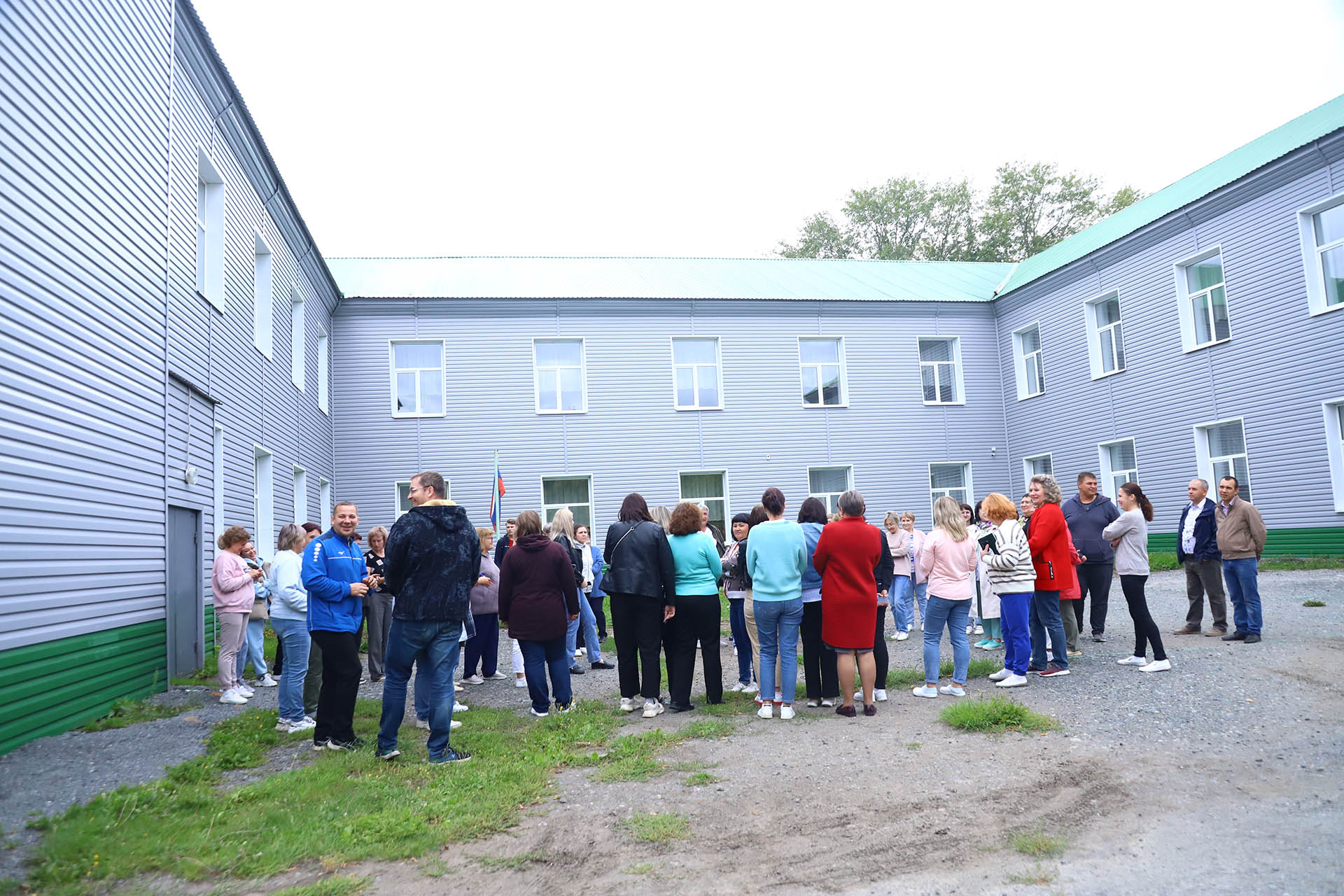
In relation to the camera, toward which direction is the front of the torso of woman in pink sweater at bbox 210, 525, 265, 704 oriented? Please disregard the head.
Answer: to the viewer's right

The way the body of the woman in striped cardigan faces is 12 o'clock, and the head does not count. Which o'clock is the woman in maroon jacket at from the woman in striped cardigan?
The woman in maroon jacket is roughly at 11 o'clock from the woman in striped cardigan.

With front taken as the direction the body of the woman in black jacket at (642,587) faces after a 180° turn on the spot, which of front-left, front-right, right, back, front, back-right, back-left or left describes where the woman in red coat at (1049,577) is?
left

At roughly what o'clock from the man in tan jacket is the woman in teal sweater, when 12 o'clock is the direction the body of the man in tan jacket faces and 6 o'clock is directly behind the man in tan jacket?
The woman in teal sweater is roughly at 12 o'clock from the man in tan jacket.

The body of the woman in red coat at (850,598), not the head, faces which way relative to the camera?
away from the camera

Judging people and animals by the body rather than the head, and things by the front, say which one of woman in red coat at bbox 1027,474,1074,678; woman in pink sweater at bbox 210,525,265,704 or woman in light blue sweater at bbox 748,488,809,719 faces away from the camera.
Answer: the woman in light blue sweater

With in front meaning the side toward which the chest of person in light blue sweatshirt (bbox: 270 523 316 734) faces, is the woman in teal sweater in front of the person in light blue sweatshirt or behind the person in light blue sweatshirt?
in front

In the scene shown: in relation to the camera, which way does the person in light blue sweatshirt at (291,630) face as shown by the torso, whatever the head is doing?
to the viewer's right

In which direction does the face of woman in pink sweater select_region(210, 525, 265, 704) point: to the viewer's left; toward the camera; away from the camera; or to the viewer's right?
to the viewer's right

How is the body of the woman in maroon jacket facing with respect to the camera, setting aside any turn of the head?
away from the camera

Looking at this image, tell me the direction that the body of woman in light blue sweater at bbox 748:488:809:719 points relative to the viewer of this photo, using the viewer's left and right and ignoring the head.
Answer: facing away from the viewer
